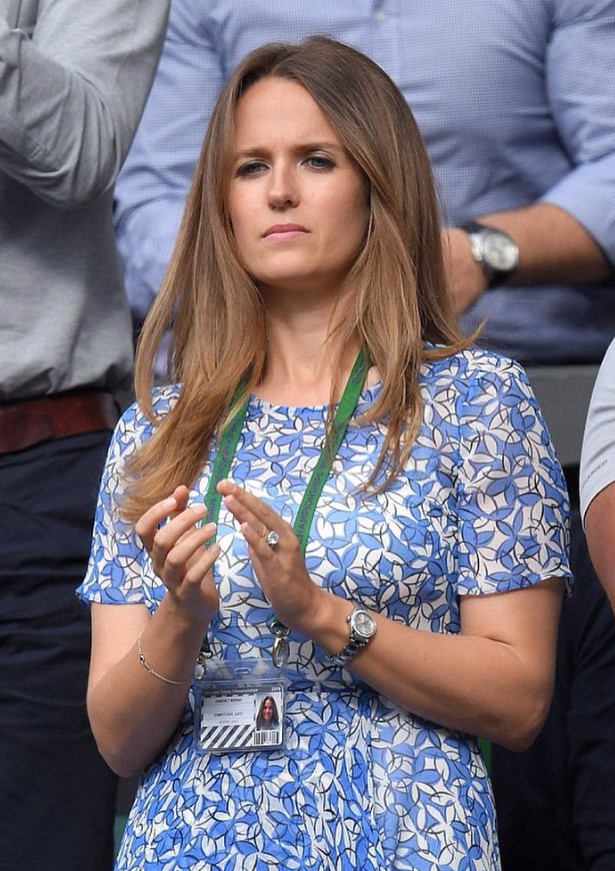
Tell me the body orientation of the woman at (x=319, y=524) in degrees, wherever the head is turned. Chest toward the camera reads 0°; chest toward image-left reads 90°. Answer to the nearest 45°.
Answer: approximately 45°
